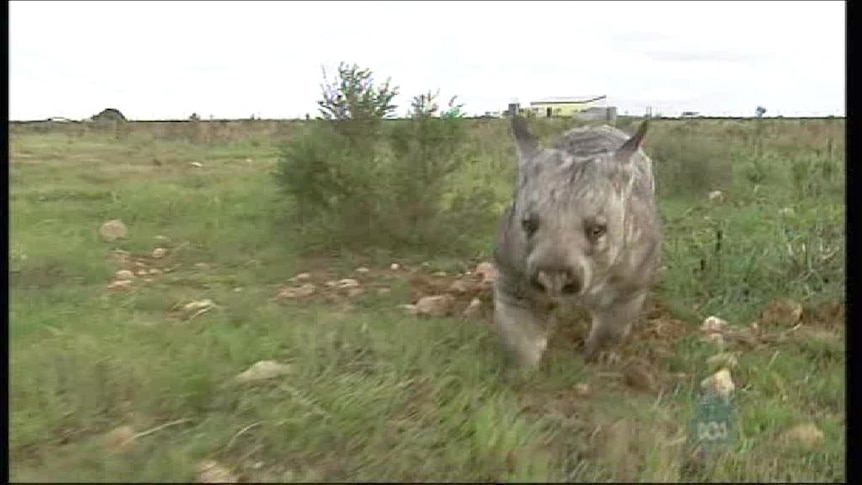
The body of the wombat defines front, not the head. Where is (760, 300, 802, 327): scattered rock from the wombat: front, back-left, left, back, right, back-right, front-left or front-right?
back-left

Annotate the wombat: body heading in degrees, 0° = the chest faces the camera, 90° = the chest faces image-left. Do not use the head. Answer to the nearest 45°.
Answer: approximately 0°

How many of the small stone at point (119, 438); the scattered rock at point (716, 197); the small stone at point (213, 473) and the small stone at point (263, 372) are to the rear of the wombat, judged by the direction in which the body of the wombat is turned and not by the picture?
1

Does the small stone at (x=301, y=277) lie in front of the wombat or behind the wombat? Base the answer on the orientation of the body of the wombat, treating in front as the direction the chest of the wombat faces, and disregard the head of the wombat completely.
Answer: behind

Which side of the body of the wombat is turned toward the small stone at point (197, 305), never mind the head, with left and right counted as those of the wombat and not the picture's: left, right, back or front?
right

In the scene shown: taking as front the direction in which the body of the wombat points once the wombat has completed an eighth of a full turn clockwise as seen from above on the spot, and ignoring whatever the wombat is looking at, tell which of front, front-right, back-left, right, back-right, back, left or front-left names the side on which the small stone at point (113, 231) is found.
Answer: right

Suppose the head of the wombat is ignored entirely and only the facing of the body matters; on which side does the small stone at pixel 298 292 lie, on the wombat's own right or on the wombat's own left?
on the wombat's own right

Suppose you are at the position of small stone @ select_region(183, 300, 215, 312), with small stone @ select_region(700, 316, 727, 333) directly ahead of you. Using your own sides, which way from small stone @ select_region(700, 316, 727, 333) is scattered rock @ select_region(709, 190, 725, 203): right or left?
left

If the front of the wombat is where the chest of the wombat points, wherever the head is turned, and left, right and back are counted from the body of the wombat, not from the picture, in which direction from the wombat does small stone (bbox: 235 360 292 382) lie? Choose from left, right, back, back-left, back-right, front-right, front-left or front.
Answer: front-right

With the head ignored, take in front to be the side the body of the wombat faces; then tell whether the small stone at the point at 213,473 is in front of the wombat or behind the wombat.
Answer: in front

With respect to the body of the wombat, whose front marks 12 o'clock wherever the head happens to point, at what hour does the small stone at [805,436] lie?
The small stone is roughly at 10 o'clock from the wombat.

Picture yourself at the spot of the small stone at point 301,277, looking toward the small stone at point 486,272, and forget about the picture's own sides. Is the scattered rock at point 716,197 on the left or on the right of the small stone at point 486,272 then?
left

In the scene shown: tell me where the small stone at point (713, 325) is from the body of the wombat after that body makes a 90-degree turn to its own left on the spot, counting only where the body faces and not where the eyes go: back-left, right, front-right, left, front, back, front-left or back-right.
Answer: front-left

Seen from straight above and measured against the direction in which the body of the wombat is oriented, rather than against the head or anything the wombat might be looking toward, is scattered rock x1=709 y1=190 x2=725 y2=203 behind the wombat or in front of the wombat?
behind
